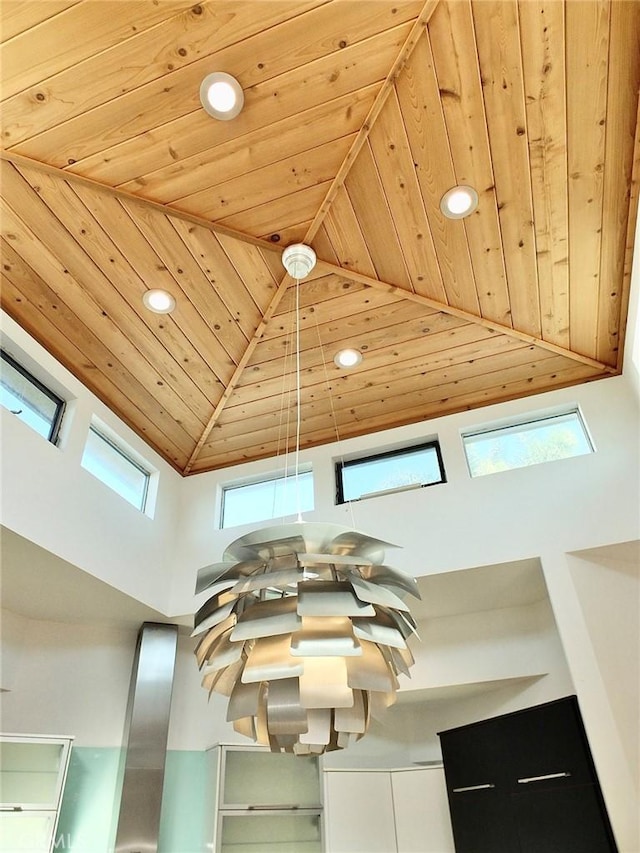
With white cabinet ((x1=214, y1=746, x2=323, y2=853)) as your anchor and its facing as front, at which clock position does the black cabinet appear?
The black cabinet is roughly at 10 o'clock from the white cabinet.

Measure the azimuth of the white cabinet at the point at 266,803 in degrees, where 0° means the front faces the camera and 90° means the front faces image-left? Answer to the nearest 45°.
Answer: approximately 0°

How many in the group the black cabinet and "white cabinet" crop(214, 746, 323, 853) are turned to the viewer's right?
0

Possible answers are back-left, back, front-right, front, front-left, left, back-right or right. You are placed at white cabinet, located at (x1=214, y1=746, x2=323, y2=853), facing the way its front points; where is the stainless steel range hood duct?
right

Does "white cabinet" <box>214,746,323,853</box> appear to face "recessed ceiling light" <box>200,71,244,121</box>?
yes

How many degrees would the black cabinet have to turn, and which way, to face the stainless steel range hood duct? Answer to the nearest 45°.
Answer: approximately 45° to its right

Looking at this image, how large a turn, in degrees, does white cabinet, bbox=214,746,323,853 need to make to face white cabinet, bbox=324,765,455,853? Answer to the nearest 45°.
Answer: approximately 90° to its left

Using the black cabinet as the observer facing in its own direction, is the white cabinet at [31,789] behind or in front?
in front

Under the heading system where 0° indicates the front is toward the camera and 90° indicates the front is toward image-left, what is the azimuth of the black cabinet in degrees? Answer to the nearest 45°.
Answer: approximately 45°

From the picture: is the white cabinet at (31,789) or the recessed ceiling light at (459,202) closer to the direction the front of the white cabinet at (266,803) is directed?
the recessed ceiling light

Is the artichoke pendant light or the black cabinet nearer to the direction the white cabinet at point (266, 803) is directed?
the artichoke pendant light
